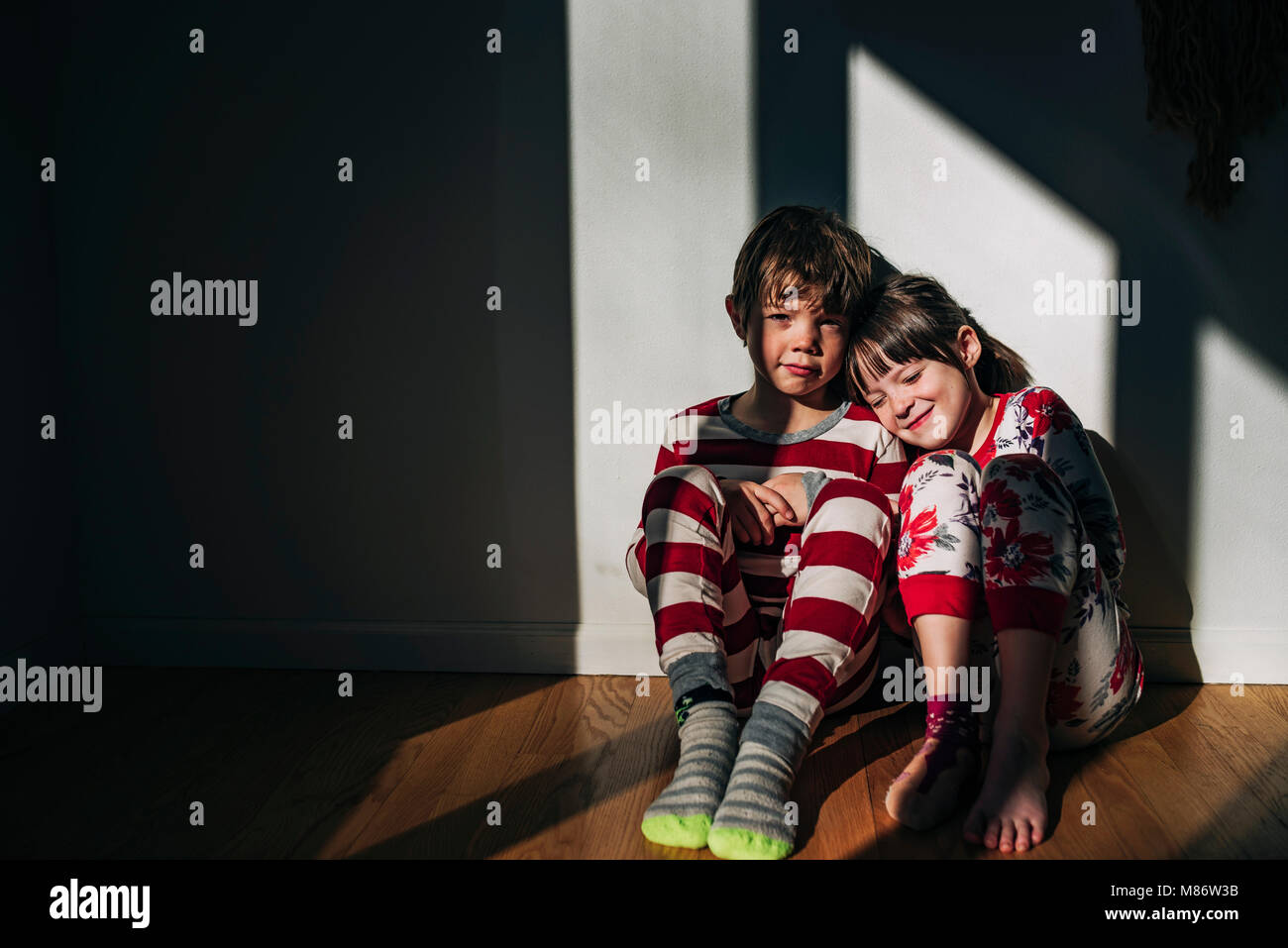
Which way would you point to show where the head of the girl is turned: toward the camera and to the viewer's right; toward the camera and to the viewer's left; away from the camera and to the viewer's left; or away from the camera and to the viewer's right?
toward the camera and to the viewer's left

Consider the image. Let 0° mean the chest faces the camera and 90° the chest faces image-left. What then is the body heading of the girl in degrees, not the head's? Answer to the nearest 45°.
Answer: approximately 45°

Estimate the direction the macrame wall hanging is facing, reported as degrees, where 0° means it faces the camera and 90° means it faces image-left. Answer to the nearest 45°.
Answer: approximately 0°
